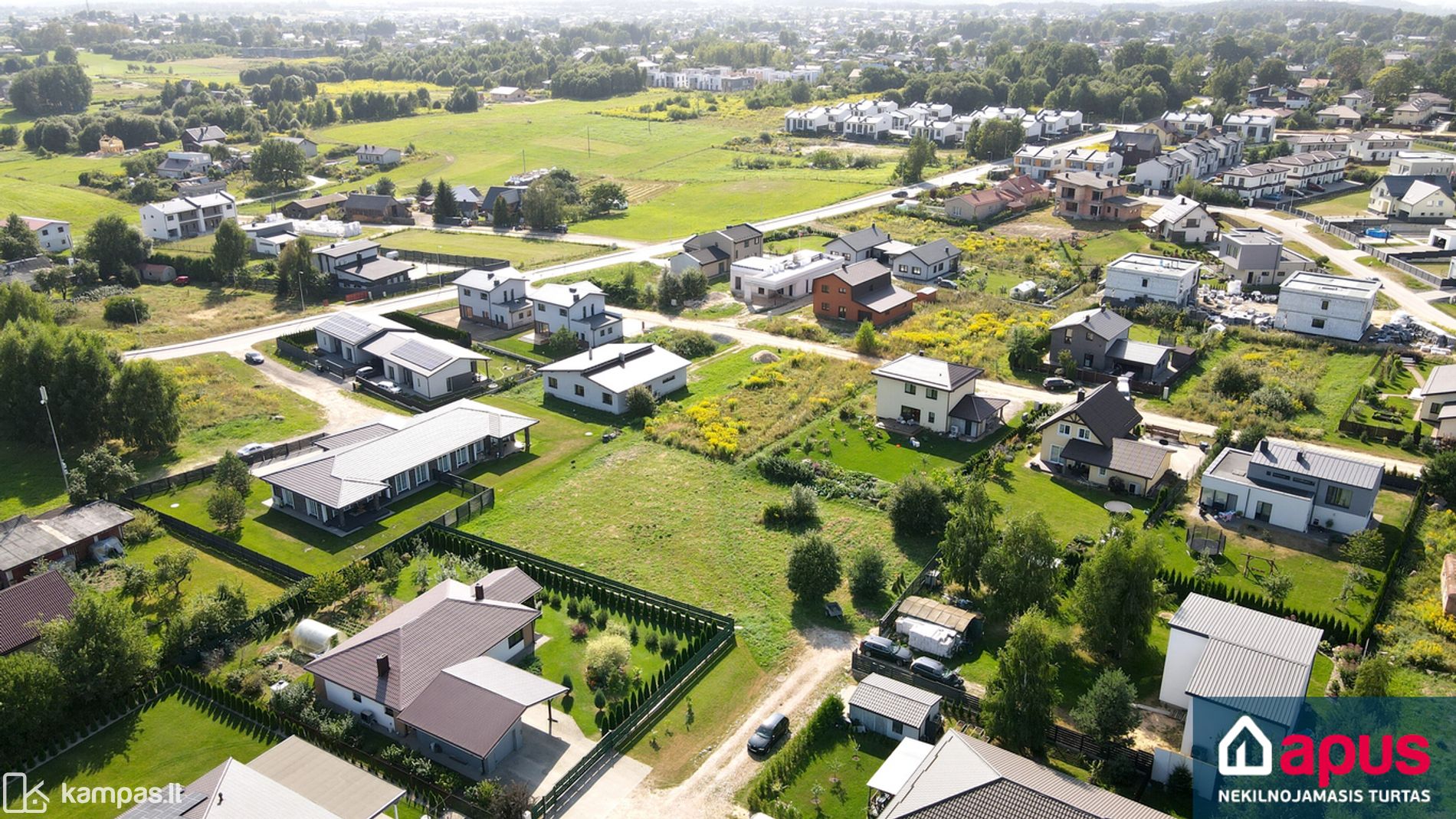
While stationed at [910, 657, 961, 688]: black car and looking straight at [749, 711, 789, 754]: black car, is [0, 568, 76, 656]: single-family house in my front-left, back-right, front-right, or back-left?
front-right

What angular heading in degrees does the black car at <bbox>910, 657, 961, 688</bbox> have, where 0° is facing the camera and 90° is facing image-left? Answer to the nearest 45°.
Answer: approximately 315°

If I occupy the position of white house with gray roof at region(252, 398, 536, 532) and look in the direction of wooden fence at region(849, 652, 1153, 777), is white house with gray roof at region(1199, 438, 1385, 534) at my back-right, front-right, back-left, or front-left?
front-left

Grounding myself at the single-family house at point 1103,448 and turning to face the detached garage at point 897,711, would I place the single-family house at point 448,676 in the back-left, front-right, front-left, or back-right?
front-right

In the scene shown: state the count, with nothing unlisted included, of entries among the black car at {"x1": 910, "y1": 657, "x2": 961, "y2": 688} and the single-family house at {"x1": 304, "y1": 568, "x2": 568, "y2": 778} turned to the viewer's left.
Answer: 0

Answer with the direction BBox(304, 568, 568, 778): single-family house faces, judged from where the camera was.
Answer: facing the viewer and to the right of the viewer

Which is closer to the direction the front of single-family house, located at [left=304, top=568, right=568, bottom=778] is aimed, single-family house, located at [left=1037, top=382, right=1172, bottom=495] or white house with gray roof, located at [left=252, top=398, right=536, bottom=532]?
the single-family house

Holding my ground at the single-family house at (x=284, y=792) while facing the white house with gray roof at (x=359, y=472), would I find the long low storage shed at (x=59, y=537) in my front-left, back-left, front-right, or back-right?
front-left

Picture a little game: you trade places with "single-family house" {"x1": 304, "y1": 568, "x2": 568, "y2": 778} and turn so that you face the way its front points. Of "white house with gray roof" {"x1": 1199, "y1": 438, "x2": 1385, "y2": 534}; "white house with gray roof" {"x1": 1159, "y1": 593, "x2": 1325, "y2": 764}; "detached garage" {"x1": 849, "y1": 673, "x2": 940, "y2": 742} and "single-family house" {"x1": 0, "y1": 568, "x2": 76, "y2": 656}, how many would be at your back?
1

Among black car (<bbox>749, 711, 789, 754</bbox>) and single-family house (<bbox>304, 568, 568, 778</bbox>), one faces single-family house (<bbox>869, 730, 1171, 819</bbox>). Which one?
single-family house (<bbox>304, 568, 568, 778</bbox>)
